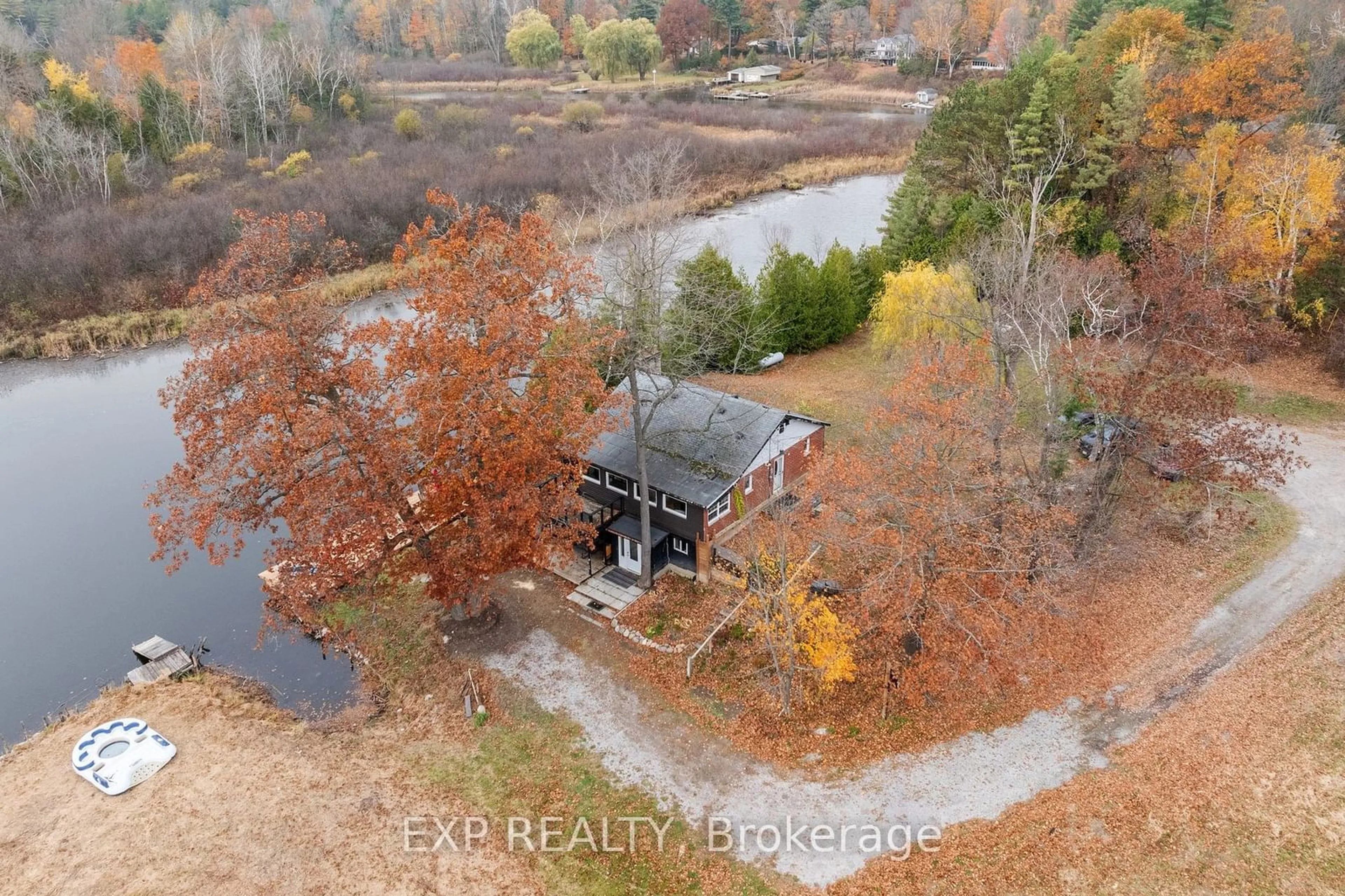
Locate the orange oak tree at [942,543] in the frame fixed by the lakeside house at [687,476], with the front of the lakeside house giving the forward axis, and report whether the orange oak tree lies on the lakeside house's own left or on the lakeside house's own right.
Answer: on the lakeside house's own left

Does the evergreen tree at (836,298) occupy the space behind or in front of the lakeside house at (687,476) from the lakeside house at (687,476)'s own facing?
behind

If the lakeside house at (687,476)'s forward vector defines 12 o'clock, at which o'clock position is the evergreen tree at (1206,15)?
The evergreen tree is roughly at 6 o'clock from the lakeside house.

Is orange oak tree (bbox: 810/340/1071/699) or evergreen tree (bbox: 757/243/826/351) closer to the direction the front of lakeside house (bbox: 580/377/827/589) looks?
the orange oak tree

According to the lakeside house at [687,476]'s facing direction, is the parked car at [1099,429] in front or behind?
behind

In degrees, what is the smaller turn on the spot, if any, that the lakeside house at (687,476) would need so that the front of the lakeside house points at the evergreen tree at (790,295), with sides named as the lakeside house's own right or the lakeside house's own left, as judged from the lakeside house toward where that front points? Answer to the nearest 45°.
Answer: approximately 135° to the lakeside house's own right

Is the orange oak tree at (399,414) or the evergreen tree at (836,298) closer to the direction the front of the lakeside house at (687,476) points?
the orange oak tree

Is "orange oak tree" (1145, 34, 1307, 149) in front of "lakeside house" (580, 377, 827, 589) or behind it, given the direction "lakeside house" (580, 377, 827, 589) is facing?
behind

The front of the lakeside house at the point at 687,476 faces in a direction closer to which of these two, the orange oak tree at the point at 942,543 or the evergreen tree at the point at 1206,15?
the orange oak tree

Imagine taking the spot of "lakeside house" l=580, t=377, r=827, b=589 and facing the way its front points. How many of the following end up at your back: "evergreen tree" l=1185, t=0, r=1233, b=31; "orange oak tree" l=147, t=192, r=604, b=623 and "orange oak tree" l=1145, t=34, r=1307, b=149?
2

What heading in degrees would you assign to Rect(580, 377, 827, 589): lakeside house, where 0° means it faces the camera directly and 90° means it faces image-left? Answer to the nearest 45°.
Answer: approximately 45°
